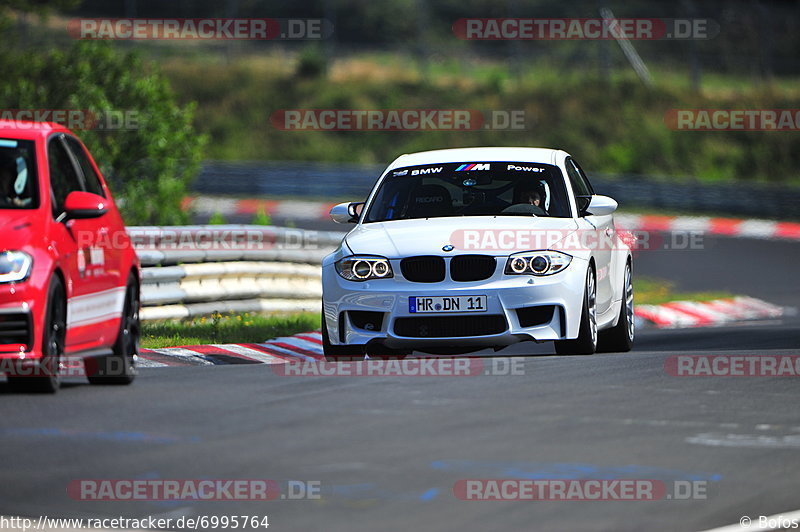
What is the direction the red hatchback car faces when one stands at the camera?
facing the viewer

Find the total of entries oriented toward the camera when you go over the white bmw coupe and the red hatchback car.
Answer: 2

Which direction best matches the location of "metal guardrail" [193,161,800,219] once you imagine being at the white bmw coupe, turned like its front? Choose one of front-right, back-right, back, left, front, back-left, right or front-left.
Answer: back

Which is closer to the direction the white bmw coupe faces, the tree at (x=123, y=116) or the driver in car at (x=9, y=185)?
the driver in car

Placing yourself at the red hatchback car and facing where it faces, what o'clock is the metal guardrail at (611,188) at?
The metal guardrail is roughly at 7 o'clock from the red hatchback car.

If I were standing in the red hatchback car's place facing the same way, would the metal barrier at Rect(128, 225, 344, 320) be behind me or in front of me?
behind

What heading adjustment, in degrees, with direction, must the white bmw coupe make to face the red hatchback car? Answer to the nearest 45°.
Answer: approximately 45° to its right

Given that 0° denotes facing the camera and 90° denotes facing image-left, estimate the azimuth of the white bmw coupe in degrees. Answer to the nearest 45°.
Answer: approximately 0°

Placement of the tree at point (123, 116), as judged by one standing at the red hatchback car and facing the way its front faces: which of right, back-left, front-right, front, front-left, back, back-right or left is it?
back

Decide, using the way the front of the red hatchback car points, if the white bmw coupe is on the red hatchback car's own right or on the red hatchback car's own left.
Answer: on the red hatchback car's own left

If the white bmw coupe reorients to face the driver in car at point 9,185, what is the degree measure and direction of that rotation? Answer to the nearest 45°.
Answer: approximately 45° to its right
